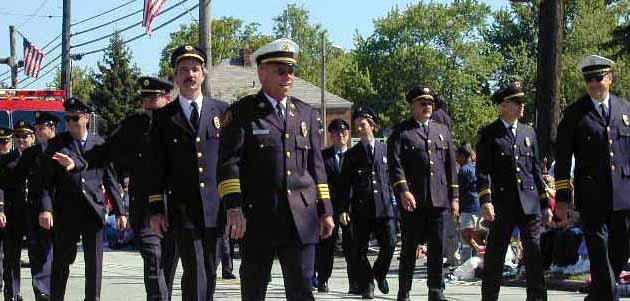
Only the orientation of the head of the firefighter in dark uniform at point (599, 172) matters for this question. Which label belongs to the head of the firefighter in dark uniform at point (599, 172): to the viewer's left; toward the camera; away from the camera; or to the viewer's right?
toward the camera

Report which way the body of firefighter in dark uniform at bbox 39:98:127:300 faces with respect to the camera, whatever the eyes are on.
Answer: toward the camera

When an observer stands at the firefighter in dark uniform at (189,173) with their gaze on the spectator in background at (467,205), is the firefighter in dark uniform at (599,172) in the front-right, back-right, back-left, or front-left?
front-right

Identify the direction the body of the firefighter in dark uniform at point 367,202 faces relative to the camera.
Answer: toward the camera

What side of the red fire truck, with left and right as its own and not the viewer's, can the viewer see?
front

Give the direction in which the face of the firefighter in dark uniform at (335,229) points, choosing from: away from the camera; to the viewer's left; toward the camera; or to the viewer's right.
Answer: toward the camera

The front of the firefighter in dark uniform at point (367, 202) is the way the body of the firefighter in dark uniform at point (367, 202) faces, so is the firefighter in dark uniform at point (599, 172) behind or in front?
in front

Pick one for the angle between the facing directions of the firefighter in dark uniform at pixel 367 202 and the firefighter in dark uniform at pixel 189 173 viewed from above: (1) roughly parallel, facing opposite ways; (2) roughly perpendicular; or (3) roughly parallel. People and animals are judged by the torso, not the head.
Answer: roughly parallel

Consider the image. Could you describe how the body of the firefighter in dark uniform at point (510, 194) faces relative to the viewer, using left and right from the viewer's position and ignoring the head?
facing the viewer and to the right of the viewer

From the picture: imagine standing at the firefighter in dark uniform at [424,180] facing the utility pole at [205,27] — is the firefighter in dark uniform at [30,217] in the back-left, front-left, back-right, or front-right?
front-left

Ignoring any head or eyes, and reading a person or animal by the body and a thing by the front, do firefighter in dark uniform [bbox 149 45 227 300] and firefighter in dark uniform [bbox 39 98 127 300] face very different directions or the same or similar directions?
same or similar directions

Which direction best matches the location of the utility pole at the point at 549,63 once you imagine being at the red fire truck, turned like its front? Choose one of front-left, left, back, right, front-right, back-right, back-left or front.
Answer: front-left

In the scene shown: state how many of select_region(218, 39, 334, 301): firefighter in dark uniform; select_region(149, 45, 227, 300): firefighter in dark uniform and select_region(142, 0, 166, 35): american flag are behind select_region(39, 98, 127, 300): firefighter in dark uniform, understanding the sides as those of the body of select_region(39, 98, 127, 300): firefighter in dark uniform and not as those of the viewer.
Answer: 1
